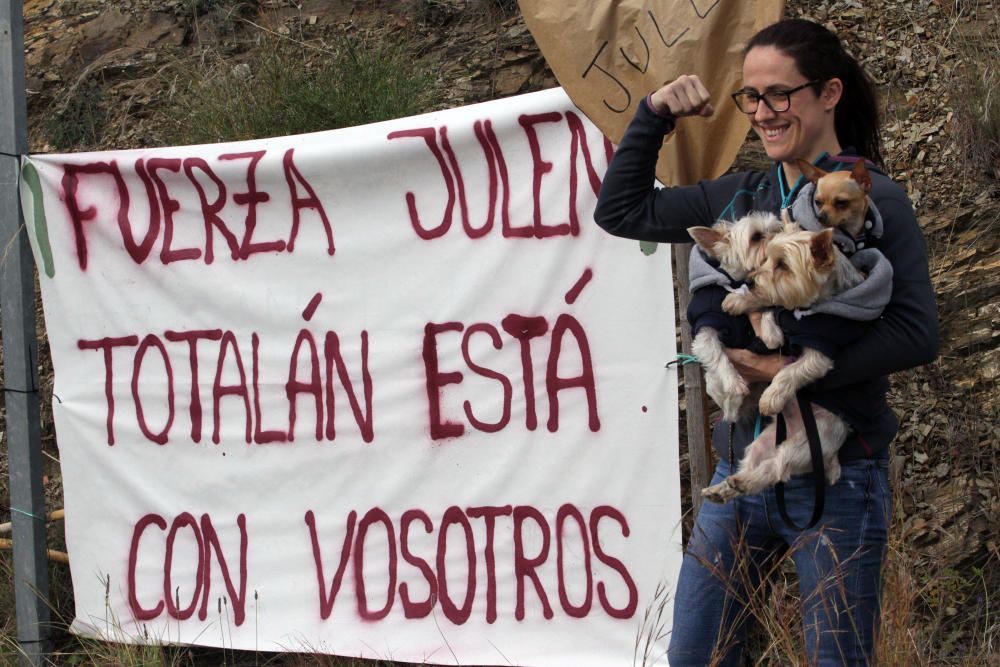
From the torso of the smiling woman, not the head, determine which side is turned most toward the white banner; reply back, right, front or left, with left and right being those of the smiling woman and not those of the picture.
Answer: right

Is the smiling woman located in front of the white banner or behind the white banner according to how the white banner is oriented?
in front

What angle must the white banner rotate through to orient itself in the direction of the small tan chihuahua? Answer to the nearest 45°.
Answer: approximately 45° to its left

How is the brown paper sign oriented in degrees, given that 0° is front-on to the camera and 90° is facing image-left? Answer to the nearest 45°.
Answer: approximately 0°

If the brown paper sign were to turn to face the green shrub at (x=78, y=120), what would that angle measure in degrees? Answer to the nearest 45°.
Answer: approximately 135° to its right

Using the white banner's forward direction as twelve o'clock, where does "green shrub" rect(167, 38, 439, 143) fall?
The green shrub is roughly at 6 o'clock from the white banner.

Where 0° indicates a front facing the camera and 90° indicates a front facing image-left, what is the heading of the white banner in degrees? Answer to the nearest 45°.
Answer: approximately 0°

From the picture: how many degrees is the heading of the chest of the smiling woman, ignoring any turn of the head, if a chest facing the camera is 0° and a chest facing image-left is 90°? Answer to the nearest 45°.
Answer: approximately 45°

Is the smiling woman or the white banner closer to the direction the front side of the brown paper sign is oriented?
the smiling woman

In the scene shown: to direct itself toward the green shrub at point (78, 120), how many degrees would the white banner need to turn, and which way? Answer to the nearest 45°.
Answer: approximately 135° to its right

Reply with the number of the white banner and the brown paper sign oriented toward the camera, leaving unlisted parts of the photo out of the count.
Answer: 2

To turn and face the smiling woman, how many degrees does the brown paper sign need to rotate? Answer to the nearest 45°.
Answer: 0° — it already faces them
